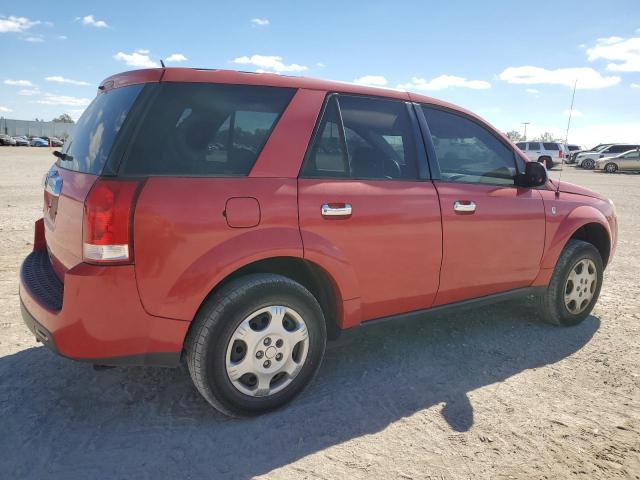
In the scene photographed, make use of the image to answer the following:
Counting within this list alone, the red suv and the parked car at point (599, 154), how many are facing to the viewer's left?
1

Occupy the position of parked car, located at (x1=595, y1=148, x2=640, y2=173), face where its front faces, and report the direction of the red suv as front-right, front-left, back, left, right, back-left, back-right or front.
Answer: left

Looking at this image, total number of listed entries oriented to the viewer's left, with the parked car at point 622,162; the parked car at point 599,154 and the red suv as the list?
2

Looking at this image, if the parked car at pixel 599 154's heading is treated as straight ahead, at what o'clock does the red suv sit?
The red suv is roughly at 9 o'clock from the parked car.

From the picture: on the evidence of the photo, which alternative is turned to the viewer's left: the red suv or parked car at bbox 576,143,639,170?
the parked car

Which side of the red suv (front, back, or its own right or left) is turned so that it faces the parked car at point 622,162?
front

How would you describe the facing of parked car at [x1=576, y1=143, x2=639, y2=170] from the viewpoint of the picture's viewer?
facing to the left of the viewer

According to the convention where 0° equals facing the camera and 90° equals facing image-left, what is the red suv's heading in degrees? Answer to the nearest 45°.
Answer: approximately 225°

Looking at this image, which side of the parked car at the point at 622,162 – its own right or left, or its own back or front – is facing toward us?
left
